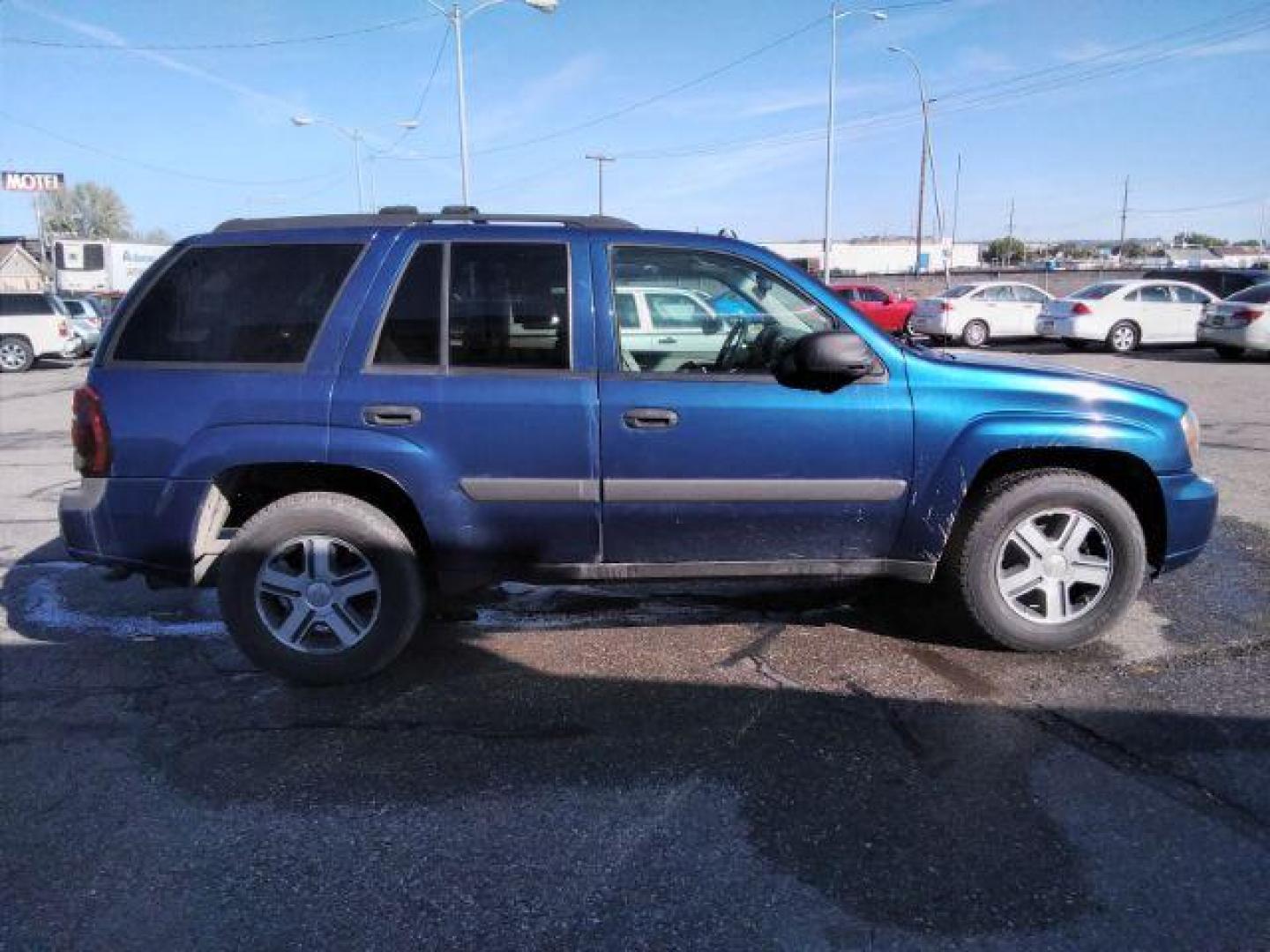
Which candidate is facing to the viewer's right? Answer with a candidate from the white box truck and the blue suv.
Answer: the blue suv

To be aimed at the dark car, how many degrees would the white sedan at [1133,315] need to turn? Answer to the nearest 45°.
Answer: approximately 45° to its left

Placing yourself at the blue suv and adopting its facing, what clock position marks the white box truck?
The white box truck is roughly at 8 o'clock from the blue suv.

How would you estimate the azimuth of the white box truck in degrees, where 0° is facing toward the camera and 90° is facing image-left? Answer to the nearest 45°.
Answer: approximately 45°

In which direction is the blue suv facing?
to the viewer's right

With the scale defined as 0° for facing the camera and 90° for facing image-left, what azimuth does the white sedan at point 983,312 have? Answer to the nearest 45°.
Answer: approximately 225°

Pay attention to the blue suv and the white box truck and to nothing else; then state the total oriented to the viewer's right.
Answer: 1

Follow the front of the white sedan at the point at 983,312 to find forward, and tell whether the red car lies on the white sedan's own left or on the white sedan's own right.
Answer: on the white sedan's own left

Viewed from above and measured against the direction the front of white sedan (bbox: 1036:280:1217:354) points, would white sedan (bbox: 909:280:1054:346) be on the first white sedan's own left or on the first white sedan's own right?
on the first white sedan's own left

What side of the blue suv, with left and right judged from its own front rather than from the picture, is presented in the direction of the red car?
left

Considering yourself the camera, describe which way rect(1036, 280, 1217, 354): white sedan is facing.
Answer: facing away from the viewer and to the right of the viewer
